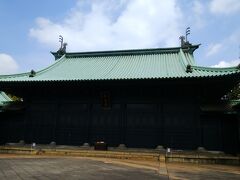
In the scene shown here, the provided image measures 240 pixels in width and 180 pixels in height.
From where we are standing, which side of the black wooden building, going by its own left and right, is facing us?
front
